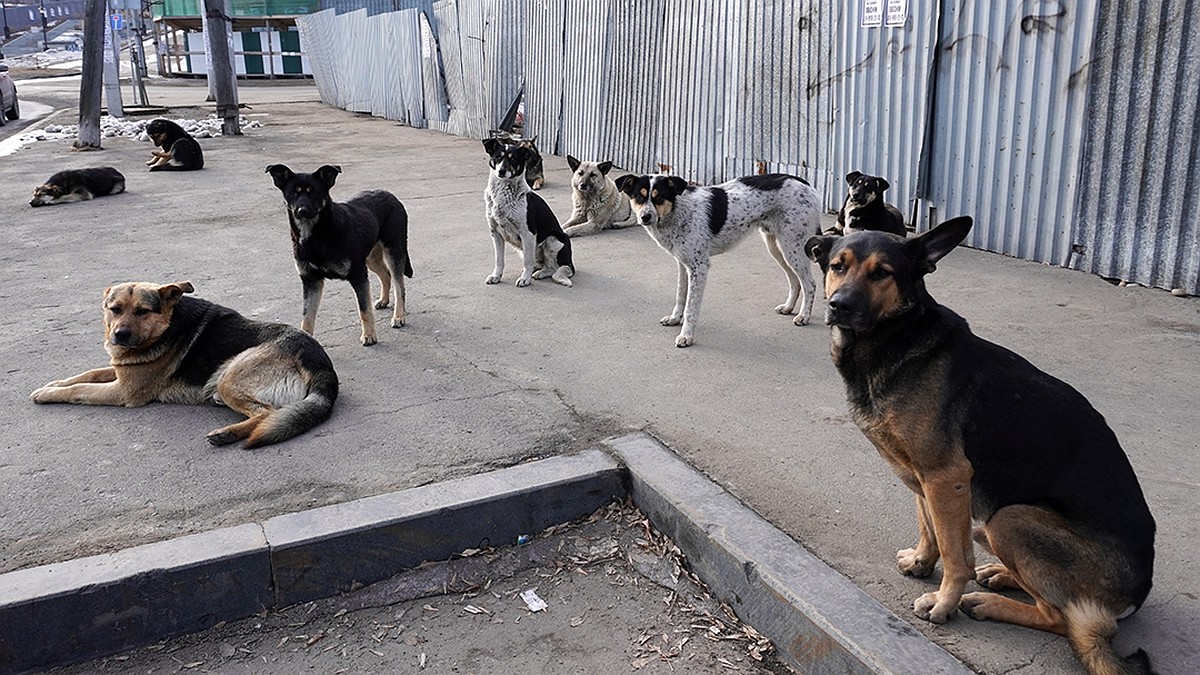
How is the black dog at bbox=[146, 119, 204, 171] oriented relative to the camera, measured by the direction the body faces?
to the viewer's left

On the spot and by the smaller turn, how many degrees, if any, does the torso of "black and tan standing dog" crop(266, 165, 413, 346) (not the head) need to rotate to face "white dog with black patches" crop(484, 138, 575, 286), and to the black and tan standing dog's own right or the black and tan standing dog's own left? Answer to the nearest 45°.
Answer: approximately 180°

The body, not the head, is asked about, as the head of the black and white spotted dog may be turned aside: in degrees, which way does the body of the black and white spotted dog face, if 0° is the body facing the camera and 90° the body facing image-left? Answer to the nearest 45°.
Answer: approximately 45°

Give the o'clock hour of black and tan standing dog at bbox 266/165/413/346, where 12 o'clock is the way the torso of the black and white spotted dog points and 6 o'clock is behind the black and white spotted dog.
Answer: The black and tan standing dog is roughly at 1 o'clock from the black and white spotted dog.

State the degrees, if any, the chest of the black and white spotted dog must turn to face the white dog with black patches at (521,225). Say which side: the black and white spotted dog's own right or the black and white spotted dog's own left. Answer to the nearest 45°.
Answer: approximately 90° to the black and white spotted dog's own right

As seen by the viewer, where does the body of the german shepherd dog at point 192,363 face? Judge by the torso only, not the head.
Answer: to the viewer's left

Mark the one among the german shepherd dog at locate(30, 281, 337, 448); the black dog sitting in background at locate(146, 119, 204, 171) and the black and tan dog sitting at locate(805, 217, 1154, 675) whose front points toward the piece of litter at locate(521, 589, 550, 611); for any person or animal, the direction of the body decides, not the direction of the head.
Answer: the black and tan dog sitting
